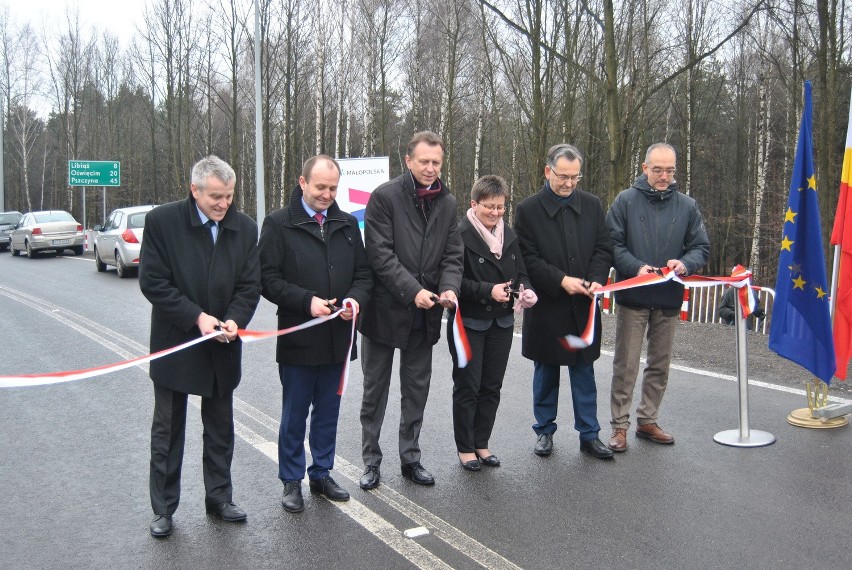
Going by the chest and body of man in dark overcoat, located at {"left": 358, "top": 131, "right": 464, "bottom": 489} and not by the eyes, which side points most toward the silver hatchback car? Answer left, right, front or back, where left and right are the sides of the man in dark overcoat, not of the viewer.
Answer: back

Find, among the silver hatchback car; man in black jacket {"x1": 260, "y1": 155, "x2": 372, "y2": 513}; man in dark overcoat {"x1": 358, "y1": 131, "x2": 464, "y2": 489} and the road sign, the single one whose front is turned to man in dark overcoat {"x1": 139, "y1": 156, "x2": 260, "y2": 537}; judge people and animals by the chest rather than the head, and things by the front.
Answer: the road sign

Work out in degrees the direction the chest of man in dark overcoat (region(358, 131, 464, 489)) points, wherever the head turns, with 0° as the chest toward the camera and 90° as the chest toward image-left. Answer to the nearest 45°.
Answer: approximately 315°

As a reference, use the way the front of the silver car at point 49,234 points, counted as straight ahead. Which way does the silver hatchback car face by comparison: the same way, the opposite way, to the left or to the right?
the same way

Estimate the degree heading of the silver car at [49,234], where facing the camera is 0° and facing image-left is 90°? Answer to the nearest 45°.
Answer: approximately 135°

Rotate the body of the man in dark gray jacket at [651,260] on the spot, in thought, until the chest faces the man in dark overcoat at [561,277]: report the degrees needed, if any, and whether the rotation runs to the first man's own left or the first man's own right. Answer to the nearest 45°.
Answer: approximately 90° to the first man's own right

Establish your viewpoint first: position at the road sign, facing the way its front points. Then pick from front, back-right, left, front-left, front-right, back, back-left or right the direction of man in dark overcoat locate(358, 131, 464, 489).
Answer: front

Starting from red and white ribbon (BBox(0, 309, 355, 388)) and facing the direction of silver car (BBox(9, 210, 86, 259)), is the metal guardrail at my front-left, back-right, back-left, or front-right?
front-right

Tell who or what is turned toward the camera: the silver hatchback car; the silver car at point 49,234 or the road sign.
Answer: the road sign

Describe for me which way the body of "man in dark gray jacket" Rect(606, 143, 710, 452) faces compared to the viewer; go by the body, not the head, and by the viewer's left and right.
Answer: facing the viewer and to the right of the viewer

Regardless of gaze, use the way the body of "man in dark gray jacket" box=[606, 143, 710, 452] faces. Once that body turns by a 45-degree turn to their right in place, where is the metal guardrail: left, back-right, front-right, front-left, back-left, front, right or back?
back

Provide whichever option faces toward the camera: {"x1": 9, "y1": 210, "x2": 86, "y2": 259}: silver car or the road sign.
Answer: the road sign

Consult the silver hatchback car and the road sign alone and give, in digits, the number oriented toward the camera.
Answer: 1

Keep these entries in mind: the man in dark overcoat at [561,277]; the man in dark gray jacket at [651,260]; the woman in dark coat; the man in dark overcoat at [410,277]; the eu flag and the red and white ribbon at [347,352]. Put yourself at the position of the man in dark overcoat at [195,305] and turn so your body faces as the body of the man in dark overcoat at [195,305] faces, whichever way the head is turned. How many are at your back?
0

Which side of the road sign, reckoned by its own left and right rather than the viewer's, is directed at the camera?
front

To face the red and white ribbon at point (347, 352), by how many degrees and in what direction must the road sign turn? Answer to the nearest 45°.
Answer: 0° — it already faces it

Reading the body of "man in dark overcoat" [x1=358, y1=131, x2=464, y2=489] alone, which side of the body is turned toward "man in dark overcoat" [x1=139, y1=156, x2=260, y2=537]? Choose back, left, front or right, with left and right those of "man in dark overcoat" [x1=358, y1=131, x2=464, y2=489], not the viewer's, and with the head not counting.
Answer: right

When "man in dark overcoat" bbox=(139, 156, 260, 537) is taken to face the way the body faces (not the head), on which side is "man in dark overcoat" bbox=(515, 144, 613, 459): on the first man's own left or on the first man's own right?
on the first man's own left
